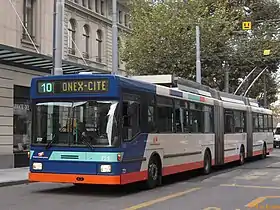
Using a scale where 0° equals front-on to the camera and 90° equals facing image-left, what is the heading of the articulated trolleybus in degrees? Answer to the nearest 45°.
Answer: approximately 45°

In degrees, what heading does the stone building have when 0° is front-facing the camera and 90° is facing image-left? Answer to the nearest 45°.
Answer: approximately 315°

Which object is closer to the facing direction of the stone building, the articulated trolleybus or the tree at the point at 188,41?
the articulated trolleybus

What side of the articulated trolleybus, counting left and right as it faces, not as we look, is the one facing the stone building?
right

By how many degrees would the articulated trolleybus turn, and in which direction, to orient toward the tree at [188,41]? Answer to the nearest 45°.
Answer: approximately 135° to its right

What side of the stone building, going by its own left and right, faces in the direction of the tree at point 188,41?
left

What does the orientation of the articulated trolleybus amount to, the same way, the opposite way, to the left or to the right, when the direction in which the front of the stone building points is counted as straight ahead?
to the right
